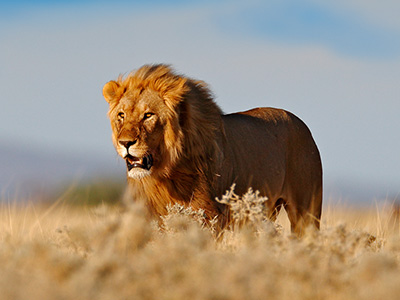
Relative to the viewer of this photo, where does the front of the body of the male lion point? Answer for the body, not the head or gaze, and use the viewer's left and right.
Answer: facing the viewer and to the left of the viewer
